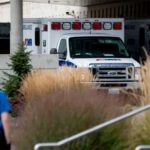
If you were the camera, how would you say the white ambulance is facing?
facing the viewer and to the right of the viewer

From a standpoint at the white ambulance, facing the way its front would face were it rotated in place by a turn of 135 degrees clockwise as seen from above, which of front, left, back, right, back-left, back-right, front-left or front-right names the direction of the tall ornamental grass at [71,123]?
left

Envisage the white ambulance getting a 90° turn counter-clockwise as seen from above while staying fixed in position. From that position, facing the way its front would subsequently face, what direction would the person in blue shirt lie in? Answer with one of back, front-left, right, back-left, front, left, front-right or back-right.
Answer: back-right
